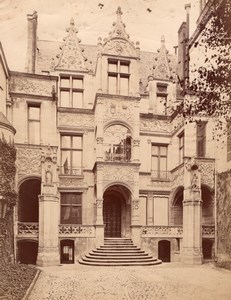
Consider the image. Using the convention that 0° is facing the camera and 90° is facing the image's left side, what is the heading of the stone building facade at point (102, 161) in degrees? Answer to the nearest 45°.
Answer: approximately 0°

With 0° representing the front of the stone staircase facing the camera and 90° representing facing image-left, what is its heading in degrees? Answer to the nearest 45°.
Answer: approximately 0°

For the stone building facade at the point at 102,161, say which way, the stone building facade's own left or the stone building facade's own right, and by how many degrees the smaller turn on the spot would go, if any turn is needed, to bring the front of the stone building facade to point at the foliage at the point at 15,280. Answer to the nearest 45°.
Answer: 0° — it already faces it
